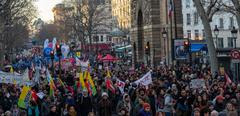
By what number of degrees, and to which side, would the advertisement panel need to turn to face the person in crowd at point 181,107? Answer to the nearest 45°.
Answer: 0° — it already faces them

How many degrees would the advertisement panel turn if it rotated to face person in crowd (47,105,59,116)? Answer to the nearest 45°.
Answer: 0° — it already faces them

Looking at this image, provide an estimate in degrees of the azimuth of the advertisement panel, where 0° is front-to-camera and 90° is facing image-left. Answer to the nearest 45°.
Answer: approximately 0°
